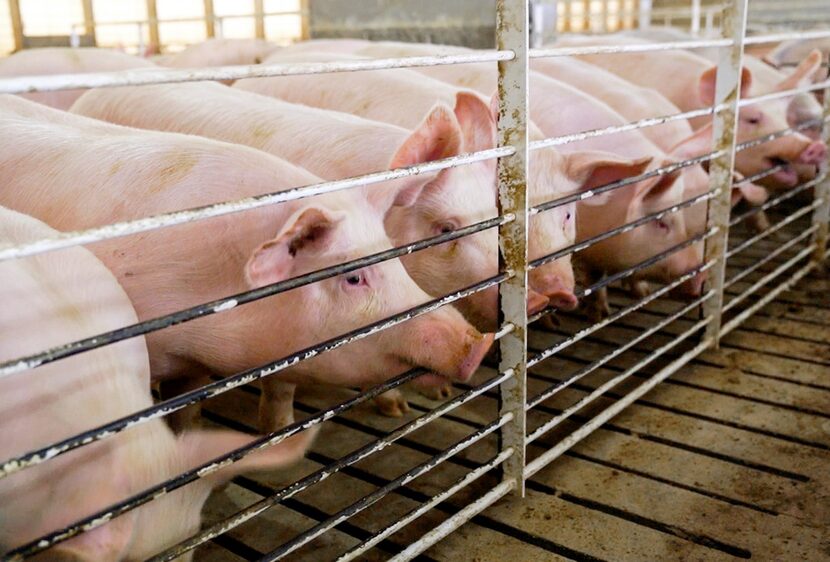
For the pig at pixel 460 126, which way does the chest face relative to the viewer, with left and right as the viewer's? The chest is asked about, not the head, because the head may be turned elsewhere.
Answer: facing to the right of the viewer

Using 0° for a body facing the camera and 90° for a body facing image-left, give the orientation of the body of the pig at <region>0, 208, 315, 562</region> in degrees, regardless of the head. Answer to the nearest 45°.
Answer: approximately 315°

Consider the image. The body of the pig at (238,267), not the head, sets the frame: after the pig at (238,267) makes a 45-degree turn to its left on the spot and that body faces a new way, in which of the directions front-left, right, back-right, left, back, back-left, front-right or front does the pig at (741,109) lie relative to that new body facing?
front

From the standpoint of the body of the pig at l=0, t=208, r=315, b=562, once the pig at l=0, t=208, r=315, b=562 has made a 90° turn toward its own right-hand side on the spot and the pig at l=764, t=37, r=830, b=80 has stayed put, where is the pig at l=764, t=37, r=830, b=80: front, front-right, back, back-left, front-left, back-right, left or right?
back

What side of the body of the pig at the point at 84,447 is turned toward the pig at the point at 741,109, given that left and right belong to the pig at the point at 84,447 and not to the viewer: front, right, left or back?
left

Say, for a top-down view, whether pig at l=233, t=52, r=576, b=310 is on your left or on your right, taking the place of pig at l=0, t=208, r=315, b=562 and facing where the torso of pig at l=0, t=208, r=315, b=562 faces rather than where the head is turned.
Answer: on your left

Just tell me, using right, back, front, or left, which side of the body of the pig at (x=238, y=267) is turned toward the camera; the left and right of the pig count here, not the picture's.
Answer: right

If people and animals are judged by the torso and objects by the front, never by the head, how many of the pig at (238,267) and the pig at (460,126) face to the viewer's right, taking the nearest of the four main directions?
2

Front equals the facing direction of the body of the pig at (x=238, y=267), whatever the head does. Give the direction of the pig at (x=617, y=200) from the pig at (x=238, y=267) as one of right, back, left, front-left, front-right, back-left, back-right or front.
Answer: front-left
